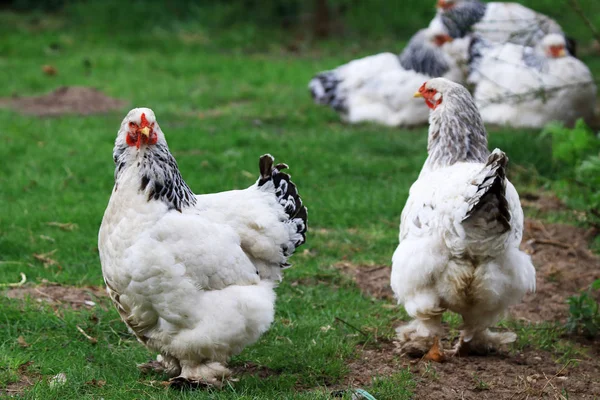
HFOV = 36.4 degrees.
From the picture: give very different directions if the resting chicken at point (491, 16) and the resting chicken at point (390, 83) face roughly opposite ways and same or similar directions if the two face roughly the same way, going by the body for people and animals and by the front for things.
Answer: very different directions

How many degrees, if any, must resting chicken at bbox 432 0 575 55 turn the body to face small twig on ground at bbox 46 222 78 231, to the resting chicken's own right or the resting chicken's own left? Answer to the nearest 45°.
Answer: approximately 45° to the resting chicken's own left

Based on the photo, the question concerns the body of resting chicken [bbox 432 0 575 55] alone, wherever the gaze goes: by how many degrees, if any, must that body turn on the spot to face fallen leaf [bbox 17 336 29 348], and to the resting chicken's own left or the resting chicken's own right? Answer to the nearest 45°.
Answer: approximately 90° to the resting chicken's own left

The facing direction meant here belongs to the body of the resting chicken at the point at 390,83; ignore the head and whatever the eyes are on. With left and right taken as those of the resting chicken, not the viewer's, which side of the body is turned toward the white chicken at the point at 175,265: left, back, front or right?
right

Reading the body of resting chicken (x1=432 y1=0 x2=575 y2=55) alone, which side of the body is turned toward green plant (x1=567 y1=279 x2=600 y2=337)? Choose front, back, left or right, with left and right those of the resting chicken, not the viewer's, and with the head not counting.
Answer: left

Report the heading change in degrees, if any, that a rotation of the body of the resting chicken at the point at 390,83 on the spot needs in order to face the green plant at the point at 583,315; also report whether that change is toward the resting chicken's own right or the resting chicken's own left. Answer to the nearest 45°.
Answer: approximately 90° to the resting chicken's own right

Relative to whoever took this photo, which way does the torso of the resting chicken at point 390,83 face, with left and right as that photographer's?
facing to the right of the viewer

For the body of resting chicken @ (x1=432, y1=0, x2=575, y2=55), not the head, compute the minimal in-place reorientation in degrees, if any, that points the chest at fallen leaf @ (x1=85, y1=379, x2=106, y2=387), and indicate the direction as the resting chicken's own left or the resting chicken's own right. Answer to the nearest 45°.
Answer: approximately 90° to the resting chicken's own left

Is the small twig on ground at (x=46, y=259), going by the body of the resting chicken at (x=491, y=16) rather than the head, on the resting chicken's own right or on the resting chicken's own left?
on the resting chicken's own left

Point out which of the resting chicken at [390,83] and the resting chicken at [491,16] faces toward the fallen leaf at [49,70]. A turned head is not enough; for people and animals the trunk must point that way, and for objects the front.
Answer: the resting chicken at [491,16]

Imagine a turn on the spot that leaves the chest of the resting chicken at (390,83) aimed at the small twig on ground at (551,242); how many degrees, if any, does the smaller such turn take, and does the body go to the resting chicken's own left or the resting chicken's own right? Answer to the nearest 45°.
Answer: approximately 90° to the resting chicken's own right

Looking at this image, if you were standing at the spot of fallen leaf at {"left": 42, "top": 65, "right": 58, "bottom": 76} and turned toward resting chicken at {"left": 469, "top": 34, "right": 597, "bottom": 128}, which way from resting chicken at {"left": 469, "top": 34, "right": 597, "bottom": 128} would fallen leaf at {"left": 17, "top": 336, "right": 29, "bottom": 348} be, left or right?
right

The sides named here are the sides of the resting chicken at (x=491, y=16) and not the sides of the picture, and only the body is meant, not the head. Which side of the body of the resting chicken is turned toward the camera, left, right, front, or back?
left

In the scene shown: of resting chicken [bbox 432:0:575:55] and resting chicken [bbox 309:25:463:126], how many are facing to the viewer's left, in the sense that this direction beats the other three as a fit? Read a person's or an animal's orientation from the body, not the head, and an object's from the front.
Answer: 1

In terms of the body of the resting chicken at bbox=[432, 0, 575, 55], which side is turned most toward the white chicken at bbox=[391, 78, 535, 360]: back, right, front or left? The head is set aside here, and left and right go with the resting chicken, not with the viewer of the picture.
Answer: left
